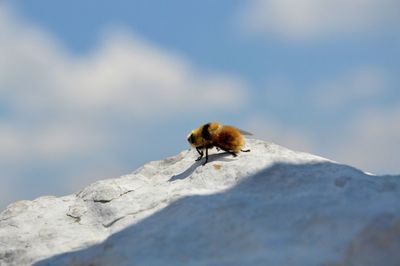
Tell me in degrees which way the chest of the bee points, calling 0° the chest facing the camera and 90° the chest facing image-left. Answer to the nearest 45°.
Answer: approximately 90°
